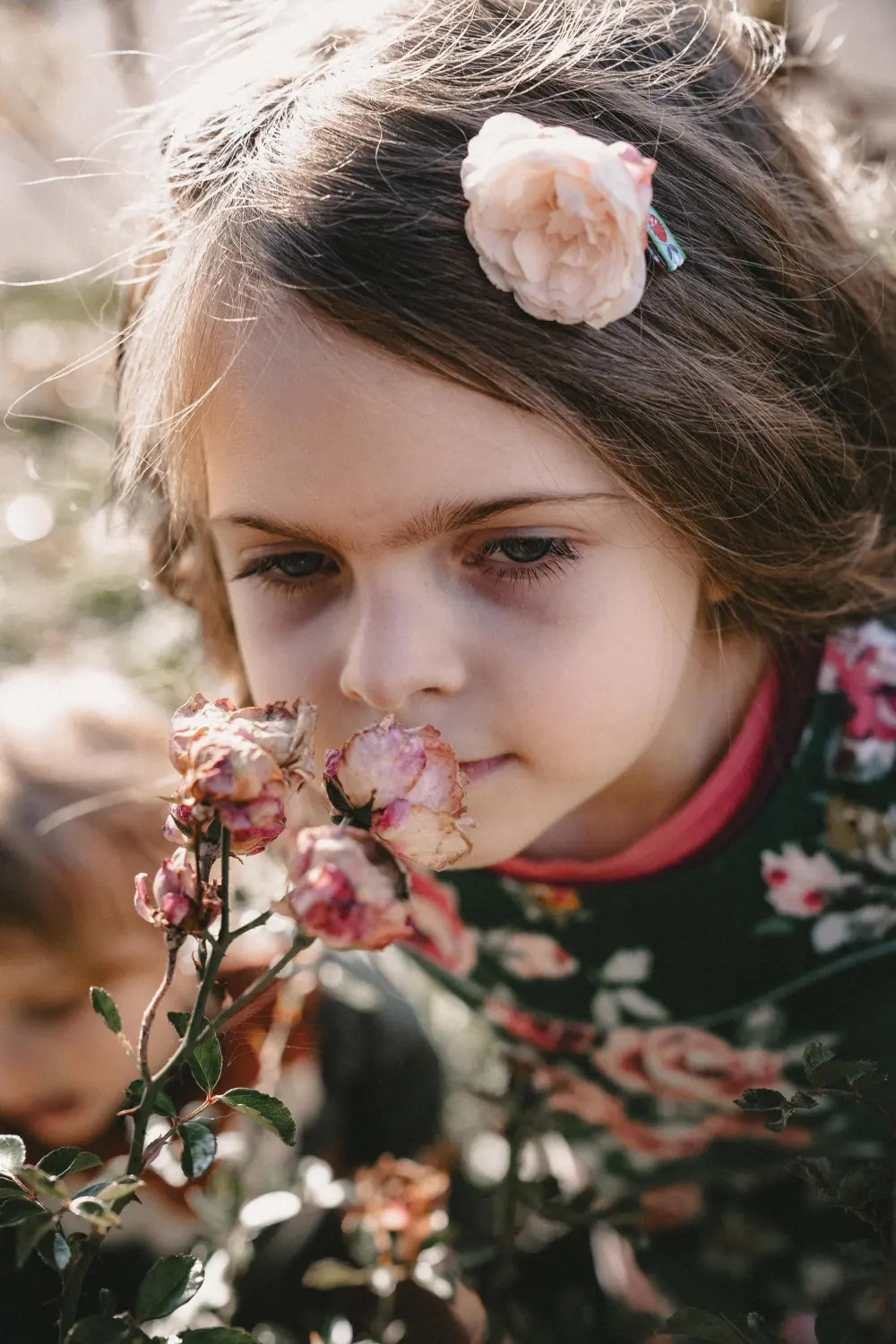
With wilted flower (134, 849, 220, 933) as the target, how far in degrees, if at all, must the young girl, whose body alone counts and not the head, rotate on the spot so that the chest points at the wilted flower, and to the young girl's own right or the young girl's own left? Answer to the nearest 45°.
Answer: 0° — they already face it
